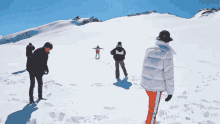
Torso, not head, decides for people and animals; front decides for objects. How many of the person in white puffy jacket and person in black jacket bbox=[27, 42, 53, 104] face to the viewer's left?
0

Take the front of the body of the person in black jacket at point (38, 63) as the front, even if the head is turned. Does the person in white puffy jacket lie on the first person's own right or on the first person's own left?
on the first person's own right

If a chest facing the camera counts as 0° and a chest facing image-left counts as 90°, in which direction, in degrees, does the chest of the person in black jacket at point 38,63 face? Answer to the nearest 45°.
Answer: approximately 270°

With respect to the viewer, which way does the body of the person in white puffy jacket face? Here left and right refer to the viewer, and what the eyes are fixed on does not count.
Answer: facing away from the viewer and to the right of the viewer

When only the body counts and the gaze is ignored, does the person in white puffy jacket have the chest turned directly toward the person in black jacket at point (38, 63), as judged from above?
no
